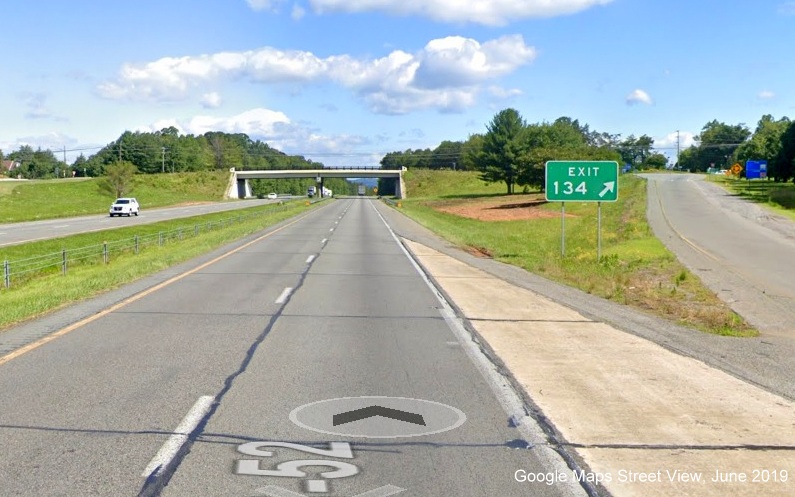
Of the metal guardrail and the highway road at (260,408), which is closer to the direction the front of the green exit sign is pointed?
the highway road

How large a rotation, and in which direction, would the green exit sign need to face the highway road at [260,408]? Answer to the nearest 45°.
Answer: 0° — it already faces it

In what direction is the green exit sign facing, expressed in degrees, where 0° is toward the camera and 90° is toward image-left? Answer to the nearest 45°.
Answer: approximately 0°

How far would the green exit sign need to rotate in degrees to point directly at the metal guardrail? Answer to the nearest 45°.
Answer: approximately 90° to its right
